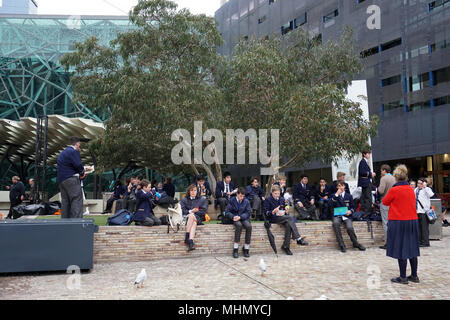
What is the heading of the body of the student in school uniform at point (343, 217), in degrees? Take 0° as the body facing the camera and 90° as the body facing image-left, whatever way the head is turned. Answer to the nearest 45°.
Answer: approximately 0°

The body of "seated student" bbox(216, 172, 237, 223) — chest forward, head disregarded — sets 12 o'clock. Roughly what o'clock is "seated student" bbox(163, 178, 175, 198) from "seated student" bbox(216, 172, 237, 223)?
"seated student" bbox(163, 178, 175, 198) is roughly at 5 o'clock from "seated student" bbox(216, 172, 237, 223).
